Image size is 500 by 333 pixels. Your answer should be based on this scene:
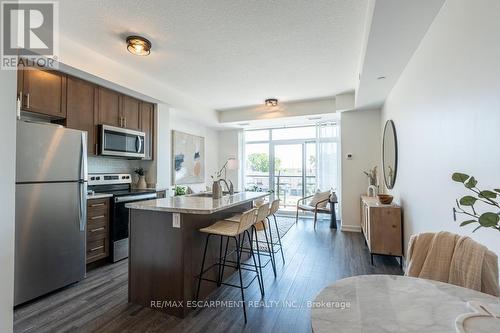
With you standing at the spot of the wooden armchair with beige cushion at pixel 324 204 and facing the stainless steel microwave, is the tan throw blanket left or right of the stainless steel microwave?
left

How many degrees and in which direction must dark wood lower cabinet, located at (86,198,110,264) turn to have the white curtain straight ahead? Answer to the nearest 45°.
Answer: approximately 45° to its left

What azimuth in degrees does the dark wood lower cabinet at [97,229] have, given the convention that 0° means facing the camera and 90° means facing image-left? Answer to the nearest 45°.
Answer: approximately 315°

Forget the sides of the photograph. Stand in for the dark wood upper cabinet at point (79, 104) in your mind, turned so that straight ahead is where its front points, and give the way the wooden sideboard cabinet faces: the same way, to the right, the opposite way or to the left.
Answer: the opposite way

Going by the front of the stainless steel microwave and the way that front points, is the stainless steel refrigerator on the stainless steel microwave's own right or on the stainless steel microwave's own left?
on the stainless steel microwave's own right

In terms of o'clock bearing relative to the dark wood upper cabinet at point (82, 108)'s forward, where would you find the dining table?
The dining table is roughly at 1 o'clock from the dark wood upper cabinet.

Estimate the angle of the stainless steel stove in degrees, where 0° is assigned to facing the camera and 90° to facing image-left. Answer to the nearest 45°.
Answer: approximately 315°

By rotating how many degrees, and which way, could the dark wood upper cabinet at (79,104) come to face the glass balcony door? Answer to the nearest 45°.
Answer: approximately 45° to its left

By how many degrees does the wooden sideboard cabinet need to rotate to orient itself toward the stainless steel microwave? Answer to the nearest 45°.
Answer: approximately 45° to its left

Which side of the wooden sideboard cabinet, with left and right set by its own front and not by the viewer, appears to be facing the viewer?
left
